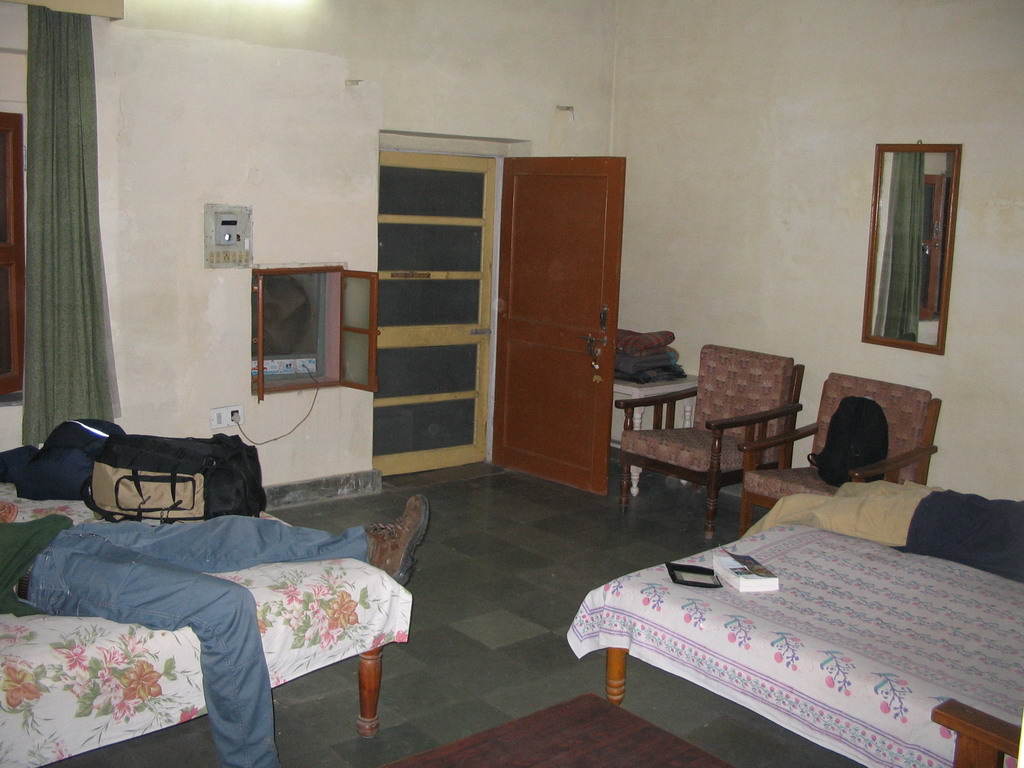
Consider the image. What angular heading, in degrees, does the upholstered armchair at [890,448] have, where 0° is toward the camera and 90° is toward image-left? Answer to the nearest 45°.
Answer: approximately 45°

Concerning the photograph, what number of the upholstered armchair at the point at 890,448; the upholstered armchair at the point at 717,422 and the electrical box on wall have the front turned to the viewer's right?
0

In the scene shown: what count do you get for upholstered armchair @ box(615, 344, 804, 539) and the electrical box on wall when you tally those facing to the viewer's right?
0

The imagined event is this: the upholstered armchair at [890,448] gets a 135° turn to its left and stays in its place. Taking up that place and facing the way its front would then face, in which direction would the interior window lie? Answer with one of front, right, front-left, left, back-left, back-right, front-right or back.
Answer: back

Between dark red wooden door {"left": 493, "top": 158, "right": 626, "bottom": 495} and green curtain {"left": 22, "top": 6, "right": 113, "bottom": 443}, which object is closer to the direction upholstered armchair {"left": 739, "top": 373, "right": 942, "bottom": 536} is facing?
the green curtain

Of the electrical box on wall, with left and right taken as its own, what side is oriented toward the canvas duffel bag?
front

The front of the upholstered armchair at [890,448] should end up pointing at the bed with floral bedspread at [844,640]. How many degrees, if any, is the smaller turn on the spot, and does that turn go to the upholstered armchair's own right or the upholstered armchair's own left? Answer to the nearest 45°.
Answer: approximately 45° to the upholstered armchair's own left

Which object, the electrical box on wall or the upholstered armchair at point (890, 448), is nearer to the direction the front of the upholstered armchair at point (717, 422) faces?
the electrical box on wall

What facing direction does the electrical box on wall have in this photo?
toward the camera

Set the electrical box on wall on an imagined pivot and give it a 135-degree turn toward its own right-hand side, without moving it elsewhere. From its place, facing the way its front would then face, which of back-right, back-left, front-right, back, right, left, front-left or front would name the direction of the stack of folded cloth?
back-right

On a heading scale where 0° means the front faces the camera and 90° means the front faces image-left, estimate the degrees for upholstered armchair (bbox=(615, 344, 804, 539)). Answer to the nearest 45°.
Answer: approximately 45°

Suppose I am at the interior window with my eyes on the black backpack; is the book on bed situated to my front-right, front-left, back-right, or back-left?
front-right

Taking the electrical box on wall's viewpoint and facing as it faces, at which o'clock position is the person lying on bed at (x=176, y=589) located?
The person lying on bed is roughly at 12 o'clock from the electrical box on wall.

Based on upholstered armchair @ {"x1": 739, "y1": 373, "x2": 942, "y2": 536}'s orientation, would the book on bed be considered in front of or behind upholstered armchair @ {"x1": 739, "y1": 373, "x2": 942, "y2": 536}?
in front

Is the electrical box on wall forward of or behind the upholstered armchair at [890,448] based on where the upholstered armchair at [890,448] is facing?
forward

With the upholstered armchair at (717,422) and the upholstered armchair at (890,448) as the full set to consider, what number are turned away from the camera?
0

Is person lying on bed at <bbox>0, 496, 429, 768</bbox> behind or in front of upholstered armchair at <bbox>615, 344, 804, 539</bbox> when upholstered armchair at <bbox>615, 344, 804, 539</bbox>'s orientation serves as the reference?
in front
